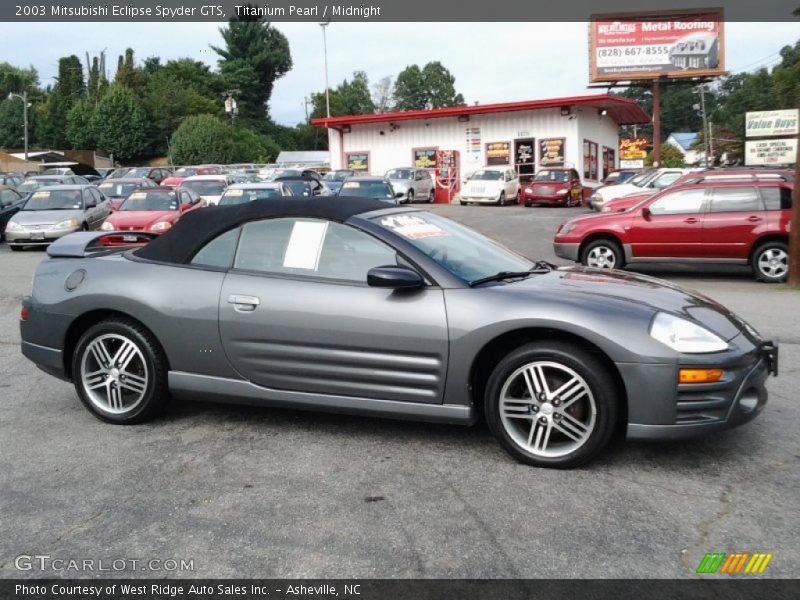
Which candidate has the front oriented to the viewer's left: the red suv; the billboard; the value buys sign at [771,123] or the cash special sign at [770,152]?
the red suv

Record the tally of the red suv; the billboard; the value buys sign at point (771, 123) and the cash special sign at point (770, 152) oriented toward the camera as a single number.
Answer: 3

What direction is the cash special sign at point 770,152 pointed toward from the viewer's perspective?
toward the camera

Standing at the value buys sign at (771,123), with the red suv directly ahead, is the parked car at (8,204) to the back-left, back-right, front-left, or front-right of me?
front-right

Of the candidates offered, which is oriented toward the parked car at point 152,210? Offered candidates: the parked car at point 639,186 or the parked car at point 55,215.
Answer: the parked car at point 639,186

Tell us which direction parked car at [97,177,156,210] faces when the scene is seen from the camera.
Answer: facing the viewer and to the left of the viewer

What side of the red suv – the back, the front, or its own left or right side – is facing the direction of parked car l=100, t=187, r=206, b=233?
front

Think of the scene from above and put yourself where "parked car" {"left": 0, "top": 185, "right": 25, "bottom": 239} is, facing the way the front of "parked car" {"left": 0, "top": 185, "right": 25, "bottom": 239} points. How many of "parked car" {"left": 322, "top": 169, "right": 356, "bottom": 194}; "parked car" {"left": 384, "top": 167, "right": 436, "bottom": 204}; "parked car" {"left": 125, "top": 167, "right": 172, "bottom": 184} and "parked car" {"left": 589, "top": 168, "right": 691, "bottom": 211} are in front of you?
0

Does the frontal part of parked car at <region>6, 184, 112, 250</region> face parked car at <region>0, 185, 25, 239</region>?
no

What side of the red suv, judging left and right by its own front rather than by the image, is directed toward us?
left

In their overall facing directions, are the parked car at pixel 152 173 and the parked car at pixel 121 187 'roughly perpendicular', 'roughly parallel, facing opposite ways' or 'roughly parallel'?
roughly parallel

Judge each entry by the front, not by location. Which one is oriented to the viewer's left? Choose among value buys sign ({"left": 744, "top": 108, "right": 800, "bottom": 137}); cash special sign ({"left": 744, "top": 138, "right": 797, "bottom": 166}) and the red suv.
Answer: the red suv

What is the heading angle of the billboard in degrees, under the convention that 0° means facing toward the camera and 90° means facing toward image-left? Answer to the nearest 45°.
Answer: approximately 0°

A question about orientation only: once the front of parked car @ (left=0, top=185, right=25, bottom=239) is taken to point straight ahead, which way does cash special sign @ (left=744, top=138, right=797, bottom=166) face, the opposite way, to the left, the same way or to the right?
the same way

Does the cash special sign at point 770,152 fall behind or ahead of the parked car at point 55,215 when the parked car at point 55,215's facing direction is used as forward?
behind

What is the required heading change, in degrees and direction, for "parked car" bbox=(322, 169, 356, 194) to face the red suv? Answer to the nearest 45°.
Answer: approximately 45° to its left

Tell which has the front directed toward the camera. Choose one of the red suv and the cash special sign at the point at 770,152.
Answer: the cash special sign

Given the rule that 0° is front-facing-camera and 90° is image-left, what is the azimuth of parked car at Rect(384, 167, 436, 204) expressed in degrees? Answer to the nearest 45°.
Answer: approximately 45°

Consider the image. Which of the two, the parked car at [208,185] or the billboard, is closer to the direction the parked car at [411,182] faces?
the parked car
